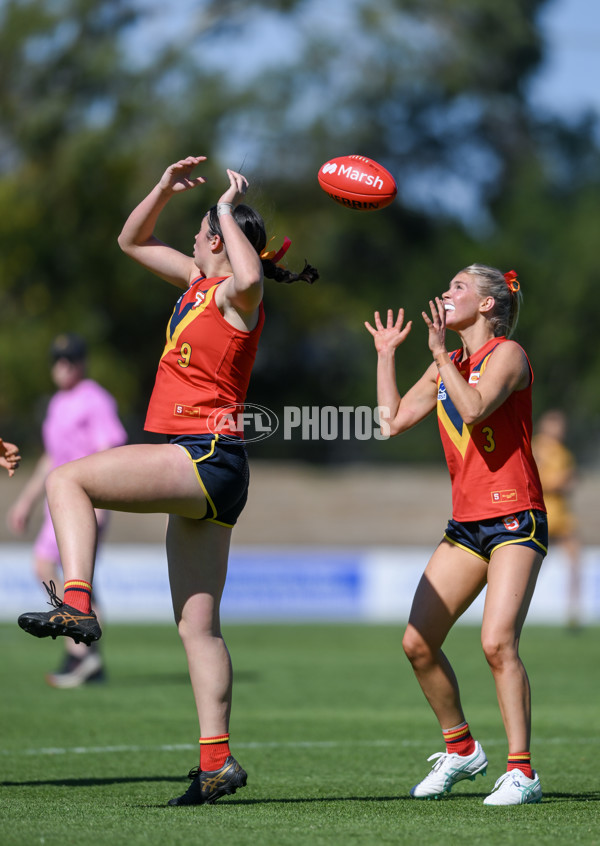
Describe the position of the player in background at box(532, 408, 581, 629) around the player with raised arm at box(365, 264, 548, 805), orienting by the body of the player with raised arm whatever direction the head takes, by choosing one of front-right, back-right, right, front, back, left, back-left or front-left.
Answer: back-right

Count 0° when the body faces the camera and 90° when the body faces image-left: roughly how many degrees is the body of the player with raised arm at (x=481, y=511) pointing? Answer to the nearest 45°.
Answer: approximately 45°

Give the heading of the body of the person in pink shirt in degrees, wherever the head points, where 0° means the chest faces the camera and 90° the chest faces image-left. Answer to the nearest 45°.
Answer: approximately 45°

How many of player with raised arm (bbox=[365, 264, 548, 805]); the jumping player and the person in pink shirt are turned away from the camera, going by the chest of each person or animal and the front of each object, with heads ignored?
0

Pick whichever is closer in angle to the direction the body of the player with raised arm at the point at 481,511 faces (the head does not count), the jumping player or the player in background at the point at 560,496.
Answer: the jumping player

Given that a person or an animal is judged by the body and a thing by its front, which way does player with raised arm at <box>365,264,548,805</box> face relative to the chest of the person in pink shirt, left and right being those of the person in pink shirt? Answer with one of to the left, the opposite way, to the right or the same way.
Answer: the same way

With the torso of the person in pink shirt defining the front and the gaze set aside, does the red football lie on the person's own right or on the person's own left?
on the person's own left

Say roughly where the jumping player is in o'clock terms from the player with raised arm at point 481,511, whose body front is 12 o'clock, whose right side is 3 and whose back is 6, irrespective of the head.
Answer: The jumping player is roughly at 1 o'clock from the player with raised arm.

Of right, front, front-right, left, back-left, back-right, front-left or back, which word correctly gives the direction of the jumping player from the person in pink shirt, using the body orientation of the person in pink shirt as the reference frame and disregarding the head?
front-left

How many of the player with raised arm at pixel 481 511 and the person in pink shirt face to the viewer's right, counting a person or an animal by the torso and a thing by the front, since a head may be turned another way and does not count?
0
